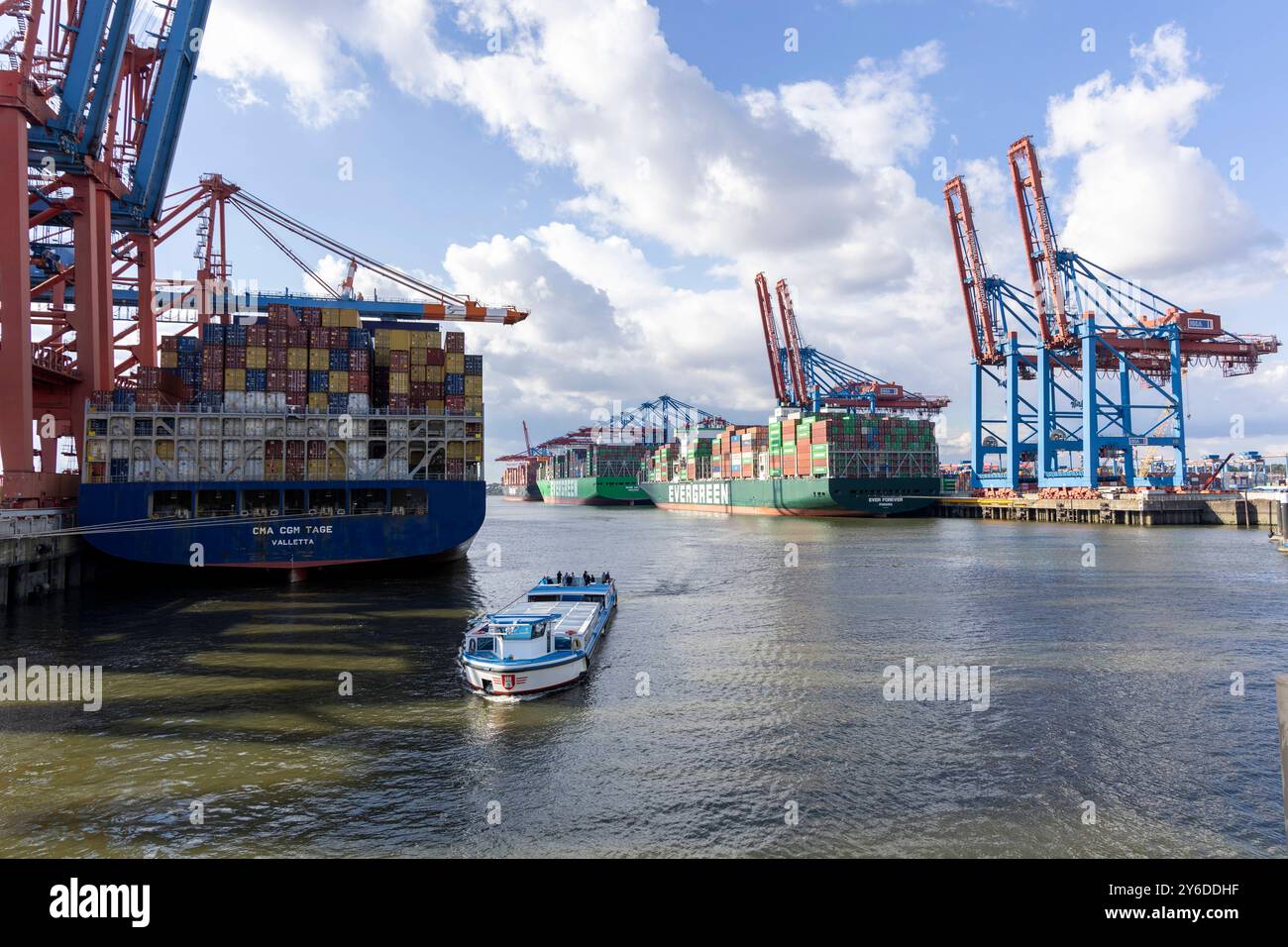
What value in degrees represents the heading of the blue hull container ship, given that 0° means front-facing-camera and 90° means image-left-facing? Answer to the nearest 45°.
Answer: approximately 180°

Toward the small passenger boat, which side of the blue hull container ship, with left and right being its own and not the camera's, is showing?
back
